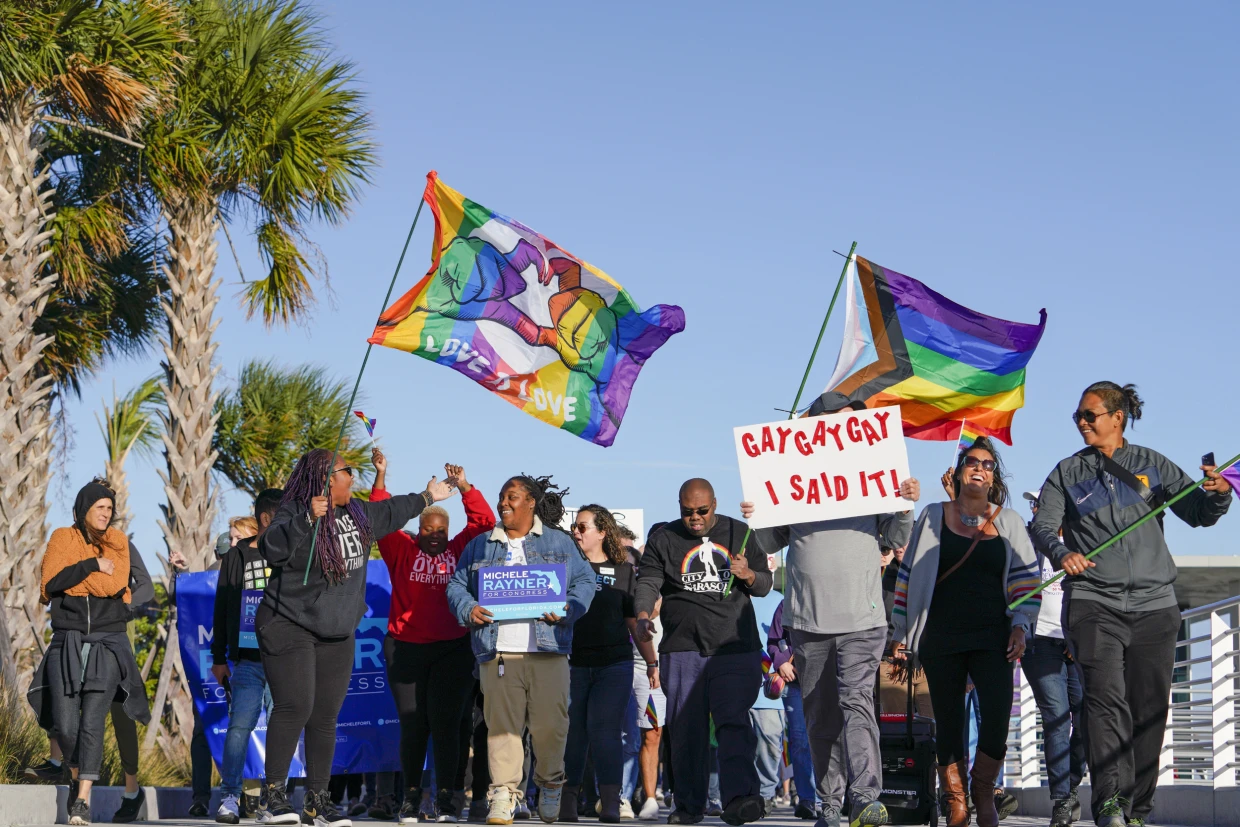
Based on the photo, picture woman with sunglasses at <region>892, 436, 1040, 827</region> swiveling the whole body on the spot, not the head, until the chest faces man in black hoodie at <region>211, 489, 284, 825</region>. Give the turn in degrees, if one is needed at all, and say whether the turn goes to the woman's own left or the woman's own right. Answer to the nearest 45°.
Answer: approximately 90° to the woman's own right

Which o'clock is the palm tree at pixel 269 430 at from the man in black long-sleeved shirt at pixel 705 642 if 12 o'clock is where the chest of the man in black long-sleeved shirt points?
The palm tree is roughly at 5 o'clock from the man in black long-sleeved shirt.

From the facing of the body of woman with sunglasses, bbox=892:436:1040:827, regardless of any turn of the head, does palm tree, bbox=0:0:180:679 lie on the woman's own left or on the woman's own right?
on the woman's own right

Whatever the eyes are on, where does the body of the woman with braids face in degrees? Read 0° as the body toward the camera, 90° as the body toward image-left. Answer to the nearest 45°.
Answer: approximately 315°

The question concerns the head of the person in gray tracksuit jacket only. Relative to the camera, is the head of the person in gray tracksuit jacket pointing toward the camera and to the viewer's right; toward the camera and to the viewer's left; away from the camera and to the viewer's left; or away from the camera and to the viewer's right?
toward the camera and to the viewer's left

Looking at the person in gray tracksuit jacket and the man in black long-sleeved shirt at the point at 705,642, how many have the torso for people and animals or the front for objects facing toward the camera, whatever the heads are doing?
2

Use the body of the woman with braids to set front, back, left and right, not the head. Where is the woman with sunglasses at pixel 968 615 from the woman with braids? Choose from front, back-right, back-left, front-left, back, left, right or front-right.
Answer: front-left

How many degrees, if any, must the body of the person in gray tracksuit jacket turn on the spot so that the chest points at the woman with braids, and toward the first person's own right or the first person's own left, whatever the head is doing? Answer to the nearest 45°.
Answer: approximately 90° to the first person's own right

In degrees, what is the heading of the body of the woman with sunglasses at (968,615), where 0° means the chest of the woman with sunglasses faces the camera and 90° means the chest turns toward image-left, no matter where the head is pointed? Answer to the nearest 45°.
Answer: approximately 0°

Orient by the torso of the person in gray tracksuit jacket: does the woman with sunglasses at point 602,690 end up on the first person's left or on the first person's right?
on the first person's right
